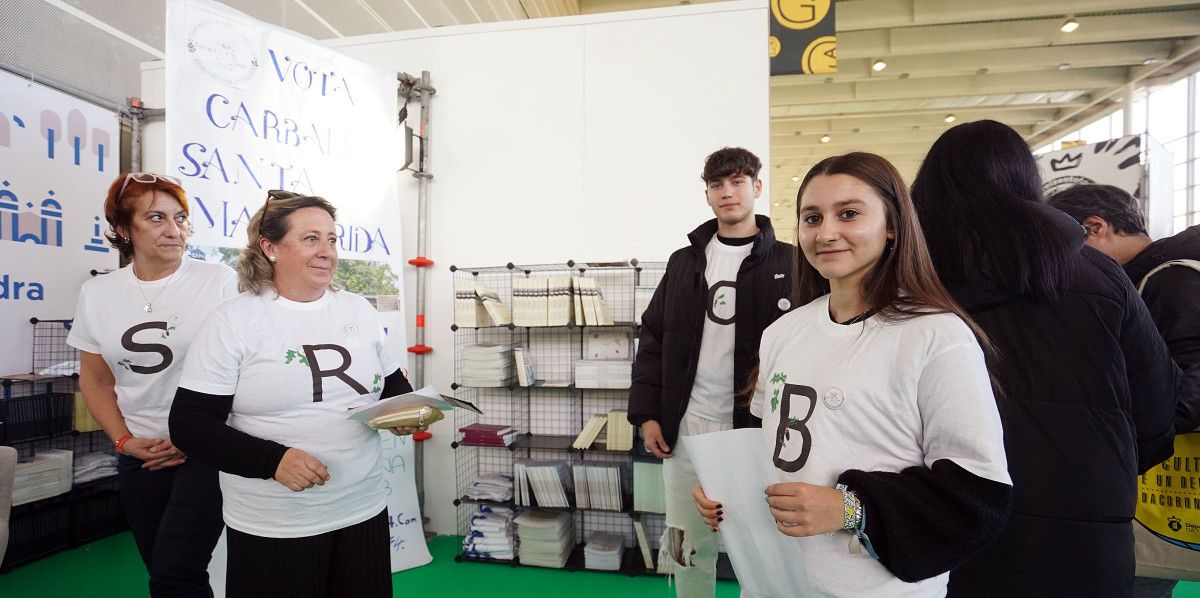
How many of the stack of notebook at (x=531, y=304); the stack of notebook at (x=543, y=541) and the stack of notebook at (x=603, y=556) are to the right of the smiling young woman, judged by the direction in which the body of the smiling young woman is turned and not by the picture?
3

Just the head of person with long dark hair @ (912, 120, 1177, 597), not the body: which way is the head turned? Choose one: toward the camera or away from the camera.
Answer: away from the camera

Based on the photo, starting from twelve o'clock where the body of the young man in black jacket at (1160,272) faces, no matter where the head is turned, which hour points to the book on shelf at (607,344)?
The book on shelf is roughly at 12 o'clock from the young man in black jacket.

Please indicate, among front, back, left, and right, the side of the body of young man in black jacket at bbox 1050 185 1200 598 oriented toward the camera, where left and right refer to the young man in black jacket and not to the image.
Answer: left

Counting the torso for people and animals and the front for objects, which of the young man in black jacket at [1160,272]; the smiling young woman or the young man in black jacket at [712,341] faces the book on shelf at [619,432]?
the young man in black jacket at [1160,272]

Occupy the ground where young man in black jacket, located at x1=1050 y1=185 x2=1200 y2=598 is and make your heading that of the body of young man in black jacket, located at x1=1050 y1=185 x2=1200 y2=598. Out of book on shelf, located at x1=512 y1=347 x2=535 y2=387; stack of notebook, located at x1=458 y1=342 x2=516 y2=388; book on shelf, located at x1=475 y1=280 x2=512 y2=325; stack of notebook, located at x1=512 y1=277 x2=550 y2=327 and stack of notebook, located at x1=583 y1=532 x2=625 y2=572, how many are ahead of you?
5

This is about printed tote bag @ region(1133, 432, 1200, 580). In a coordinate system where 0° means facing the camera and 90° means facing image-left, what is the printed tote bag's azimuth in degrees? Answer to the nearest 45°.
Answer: approximately 0°

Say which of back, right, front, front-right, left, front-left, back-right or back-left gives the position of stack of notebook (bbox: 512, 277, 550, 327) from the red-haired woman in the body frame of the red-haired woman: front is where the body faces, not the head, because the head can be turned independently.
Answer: left

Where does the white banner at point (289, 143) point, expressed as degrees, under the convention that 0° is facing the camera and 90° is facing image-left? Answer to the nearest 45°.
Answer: approximately 315°

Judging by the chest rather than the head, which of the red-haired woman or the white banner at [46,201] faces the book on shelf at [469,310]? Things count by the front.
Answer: the white banner

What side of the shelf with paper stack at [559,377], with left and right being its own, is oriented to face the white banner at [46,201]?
right

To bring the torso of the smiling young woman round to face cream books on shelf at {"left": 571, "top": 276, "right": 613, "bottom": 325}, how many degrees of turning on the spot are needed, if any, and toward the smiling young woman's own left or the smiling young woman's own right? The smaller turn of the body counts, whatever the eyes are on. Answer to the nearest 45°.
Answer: approximately 90° to the smiling young woman's own right

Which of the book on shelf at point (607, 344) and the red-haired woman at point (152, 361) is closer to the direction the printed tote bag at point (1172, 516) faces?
the red-haired woman
